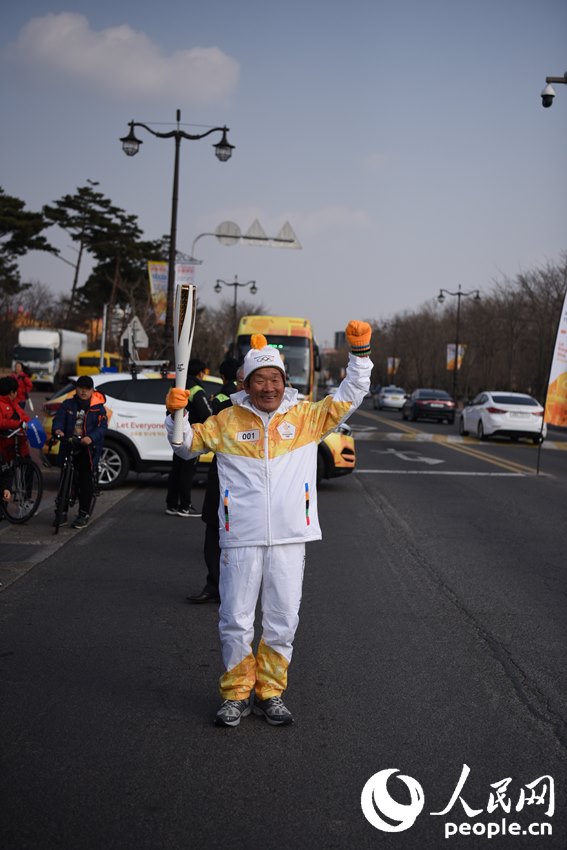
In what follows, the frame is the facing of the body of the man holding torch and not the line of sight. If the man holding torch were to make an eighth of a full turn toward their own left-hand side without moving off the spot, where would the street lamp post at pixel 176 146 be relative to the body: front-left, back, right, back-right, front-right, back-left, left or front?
back-left

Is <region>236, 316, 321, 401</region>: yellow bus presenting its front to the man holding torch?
yes

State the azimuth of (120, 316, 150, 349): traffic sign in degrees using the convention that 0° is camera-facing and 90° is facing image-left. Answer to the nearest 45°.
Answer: approximately 180°

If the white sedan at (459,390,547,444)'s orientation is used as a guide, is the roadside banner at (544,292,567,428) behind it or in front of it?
behind

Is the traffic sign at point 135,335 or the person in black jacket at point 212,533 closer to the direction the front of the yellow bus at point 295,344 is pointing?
the person in black jacket
